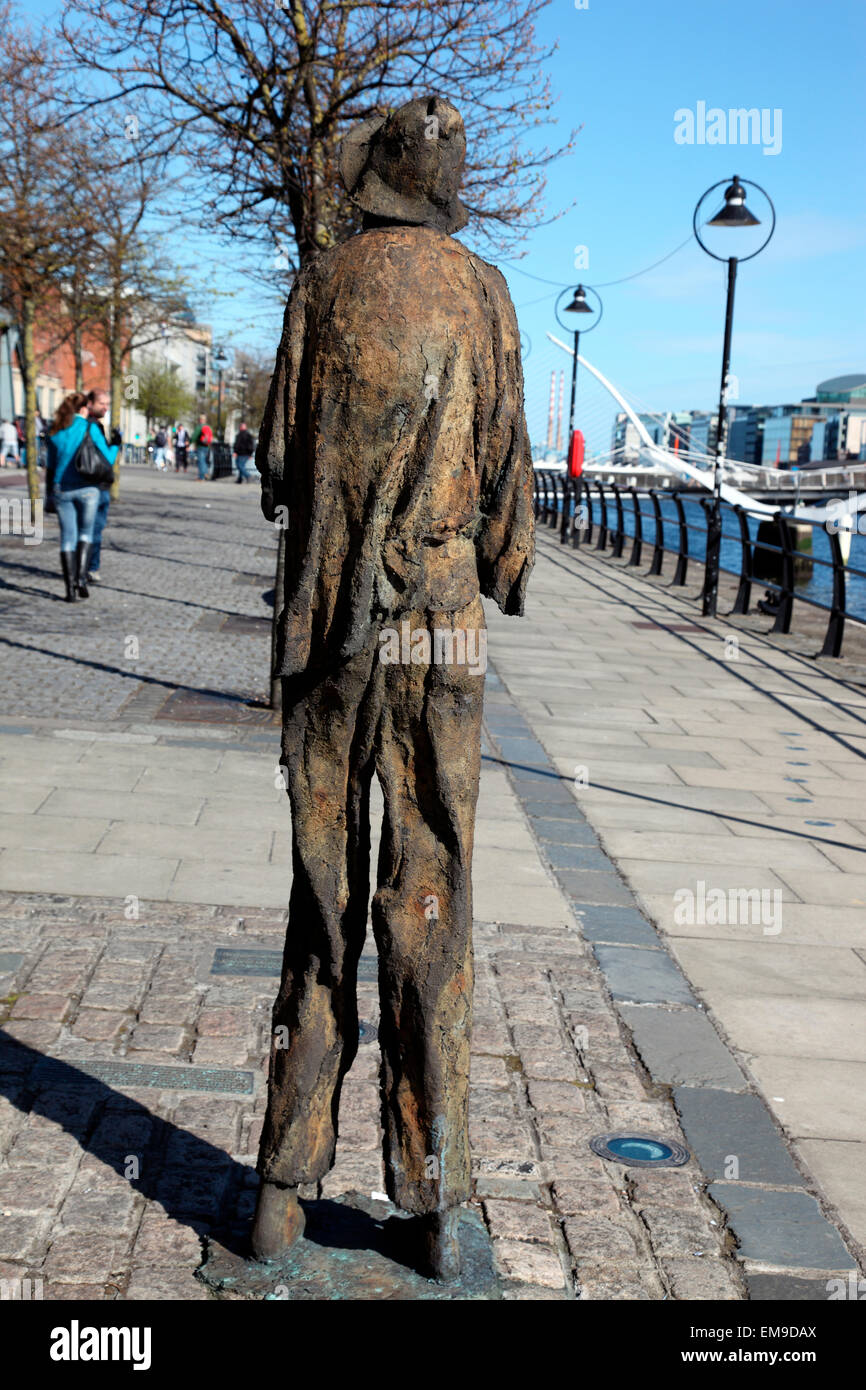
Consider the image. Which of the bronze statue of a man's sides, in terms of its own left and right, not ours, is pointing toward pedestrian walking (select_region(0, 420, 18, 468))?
front

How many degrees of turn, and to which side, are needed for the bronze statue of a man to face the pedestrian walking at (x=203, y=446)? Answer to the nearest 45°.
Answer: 0° — it already faces them

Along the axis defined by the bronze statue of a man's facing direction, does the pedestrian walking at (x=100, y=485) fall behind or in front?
in front

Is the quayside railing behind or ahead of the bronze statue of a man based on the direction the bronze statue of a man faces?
ahead

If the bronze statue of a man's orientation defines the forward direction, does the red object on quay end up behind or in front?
in front

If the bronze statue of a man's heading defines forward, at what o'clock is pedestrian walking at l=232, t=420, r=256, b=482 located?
The pedestrian walking is roughly at 12 o'clock from the bronze statue of a man.

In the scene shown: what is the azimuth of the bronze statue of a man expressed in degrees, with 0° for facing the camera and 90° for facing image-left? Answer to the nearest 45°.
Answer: approximately 180°

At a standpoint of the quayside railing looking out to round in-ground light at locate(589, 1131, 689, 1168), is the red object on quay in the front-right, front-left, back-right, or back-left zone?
back-right
